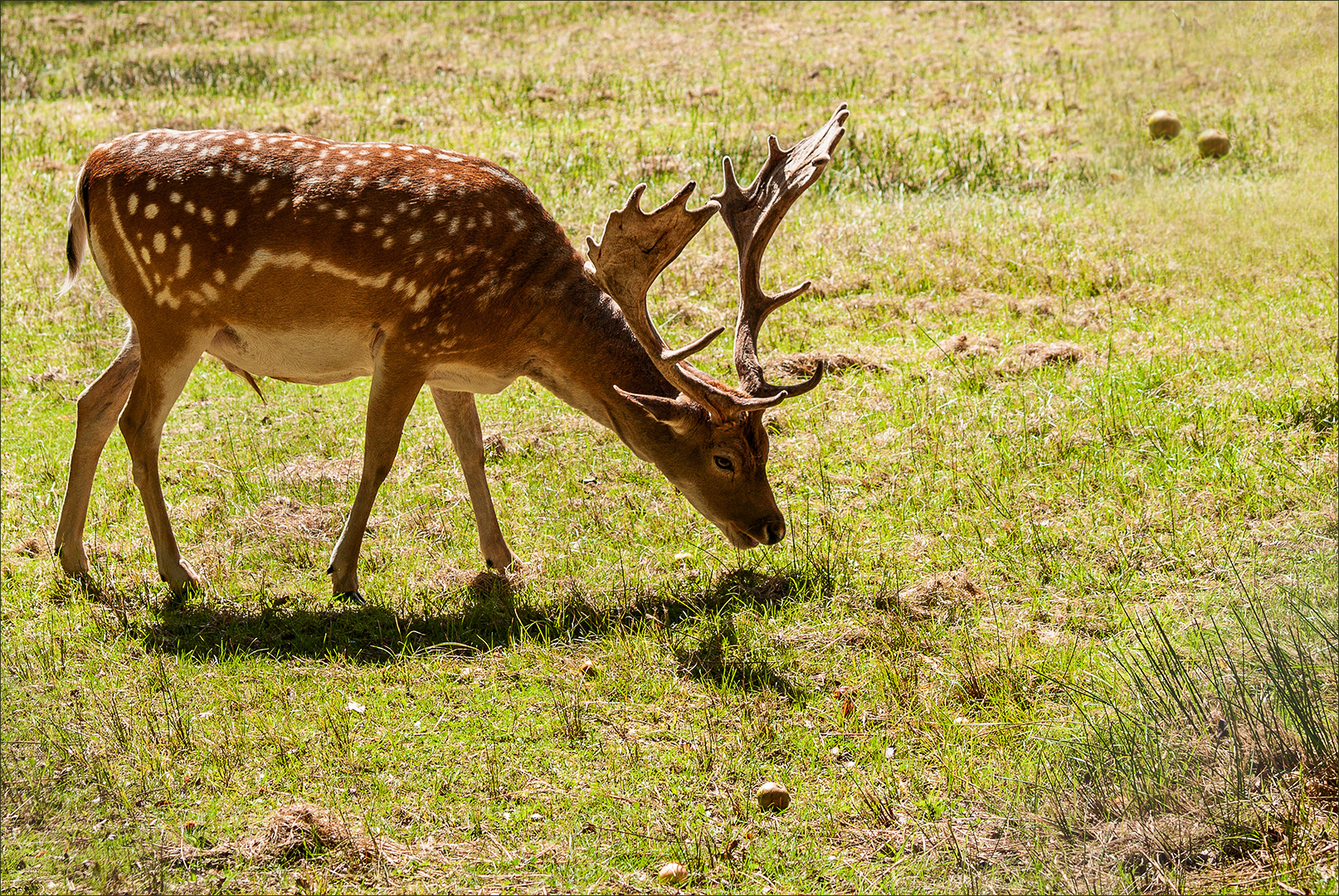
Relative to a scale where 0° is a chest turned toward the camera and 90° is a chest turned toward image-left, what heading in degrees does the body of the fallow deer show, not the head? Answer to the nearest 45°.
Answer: approximately 270°

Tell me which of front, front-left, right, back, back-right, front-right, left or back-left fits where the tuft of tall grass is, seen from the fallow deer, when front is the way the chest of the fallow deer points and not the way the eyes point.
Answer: front-right
